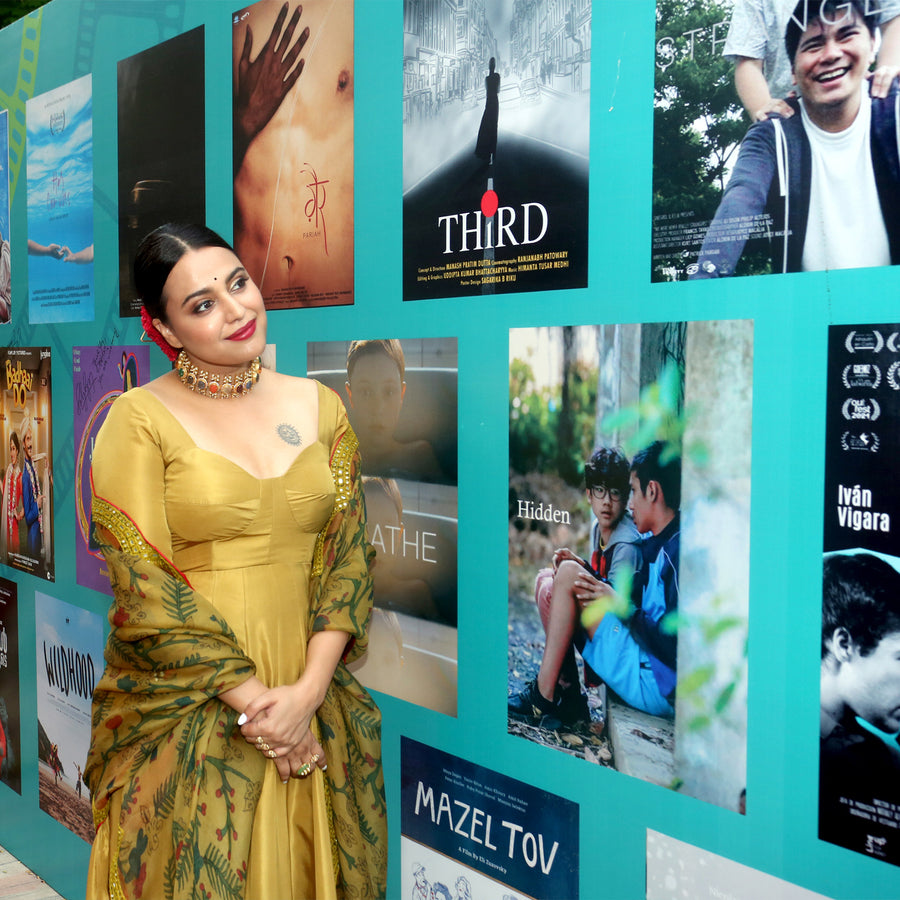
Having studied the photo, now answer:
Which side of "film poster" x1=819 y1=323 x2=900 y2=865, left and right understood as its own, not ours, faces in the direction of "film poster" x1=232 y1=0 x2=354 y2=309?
right

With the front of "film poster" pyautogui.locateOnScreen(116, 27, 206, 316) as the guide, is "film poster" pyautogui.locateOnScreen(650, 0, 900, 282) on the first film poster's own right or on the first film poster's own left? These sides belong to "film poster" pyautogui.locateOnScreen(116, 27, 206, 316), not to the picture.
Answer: on the first film poster's own left

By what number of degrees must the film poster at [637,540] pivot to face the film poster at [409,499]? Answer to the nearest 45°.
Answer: approximately 90° to its right

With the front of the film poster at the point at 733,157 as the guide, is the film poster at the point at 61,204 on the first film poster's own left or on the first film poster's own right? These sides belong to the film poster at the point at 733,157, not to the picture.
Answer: on the first film poster's own right

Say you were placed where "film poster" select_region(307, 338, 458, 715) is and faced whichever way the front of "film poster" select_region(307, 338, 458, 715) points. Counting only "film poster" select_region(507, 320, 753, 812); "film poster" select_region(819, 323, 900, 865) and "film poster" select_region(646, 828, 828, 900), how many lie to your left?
3

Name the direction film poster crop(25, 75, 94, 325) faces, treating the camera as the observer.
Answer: facing the viewer and to the left of the viewer

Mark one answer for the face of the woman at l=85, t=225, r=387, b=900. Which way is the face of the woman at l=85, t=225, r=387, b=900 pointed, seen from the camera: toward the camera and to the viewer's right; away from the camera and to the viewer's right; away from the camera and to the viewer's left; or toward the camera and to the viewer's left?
toward the camera and to the viewer's right

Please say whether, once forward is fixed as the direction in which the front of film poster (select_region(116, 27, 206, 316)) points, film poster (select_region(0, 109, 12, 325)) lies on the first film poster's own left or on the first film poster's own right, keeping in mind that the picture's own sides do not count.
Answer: on the first film poster's own right
